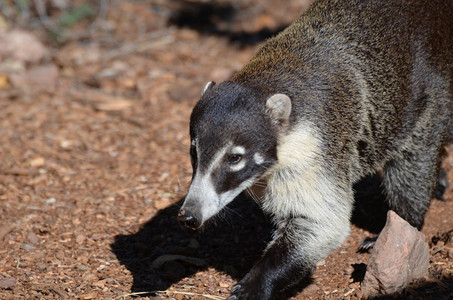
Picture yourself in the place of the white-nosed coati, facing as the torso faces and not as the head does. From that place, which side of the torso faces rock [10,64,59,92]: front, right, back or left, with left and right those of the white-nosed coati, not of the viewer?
right

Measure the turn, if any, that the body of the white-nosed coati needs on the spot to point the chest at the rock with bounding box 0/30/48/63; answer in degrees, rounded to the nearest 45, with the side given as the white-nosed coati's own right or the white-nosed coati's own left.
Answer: approximately 90° to the white-nosed coati's own right

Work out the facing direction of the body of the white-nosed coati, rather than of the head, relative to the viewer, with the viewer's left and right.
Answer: facing the viewer and to the left of the viewer

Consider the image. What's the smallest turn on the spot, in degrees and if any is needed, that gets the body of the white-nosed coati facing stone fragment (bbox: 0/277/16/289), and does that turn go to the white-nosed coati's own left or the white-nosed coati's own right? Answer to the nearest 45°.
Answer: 0° — it already faces it

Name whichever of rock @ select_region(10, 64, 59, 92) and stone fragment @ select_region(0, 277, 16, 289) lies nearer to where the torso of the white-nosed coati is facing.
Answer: the stone fragment
